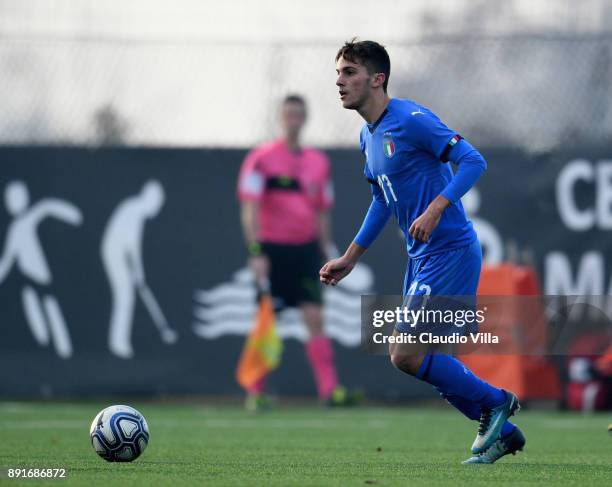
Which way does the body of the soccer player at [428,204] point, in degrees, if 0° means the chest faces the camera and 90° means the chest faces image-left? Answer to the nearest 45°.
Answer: approximately 45°

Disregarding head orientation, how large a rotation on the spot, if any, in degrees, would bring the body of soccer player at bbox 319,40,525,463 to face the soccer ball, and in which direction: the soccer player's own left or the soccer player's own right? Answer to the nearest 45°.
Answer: approximately 45° to the soccer player's own right

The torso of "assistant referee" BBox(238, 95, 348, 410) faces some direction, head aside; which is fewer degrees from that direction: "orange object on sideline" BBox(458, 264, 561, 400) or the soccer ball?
the soccer ball

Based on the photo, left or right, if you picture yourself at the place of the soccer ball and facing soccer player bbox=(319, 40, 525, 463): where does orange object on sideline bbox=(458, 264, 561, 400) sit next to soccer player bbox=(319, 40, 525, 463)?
left

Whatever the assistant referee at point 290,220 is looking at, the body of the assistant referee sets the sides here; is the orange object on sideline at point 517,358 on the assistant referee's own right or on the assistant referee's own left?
on the assistant referee's own left

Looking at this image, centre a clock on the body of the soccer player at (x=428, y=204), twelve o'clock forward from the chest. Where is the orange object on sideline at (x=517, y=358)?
The orange object on sideline is roughly at 5 o'clock from the soccer player.
